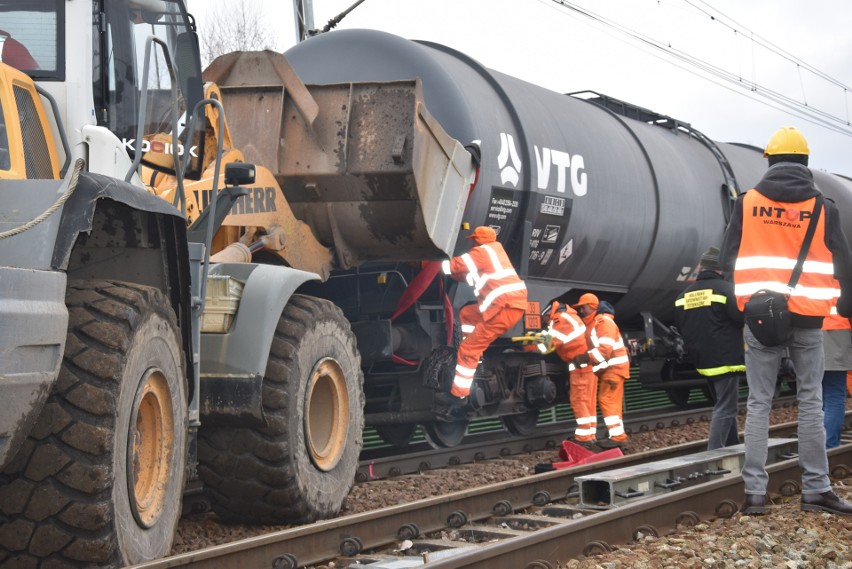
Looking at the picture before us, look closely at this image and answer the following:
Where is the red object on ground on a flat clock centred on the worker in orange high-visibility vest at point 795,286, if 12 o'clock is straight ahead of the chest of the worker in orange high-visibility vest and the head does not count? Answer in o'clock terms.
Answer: The red object on ground is roughly at 11 o'clock from the worker in orange high-visibility vest.

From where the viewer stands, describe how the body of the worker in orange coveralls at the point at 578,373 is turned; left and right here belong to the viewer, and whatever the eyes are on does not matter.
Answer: facing away from the viewer and to the left of the viewer

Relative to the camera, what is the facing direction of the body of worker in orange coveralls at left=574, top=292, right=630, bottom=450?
to the viewer's left

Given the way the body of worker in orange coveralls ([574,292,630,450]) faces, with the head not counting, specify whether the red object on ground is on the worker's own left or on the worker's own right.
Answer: on the worker's own left

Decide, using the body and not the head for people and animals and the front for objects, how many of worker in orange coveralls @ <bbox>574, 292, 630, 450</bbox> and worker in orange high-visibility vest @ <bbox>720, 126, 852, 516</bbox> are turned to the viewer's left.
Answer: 1

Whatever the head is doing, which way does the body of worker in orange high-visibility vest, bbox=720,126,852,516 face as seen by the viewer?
away from the camera
